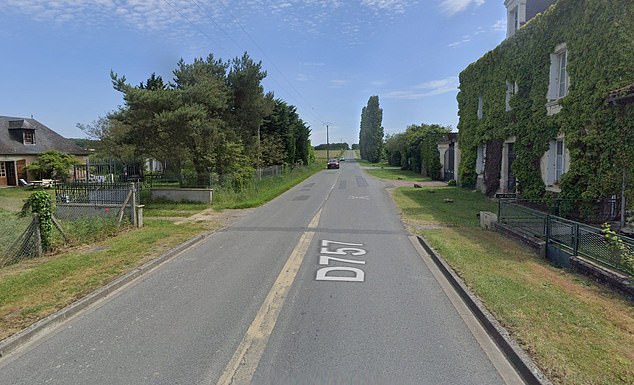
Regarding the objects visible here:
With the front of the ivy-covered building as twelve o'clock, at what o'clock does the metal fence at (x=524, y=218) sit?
The metal fence is roughly at 11 o'clock from the ivy-covered building.

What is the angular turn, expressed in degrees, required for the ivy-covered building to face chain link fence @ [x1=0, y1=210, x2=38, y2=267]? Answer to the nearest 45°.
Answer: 0° — it already faces it

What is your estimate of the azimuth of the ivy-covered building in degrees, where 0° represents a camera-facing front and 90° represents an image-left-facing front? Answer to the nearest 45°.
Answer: approximately 45°
